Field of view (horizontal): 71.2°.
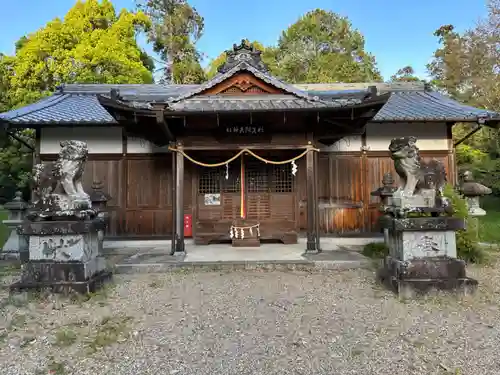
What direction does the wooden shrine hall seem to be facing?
toward the camera

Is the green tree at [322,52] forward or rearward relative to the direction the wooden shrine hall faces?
rearward

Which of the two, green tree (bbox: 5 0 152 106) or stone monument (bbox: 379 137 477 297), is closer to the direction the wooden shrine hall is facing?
the stone monument

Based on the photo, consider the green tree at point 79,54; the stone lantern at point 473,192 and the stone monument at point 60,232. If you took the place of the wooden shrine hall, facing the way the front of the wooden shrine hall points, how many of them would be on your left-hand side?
1

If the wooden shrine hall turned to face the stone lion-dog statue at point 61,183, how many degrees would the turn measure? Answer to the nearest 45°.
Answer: approximately 45° to its right

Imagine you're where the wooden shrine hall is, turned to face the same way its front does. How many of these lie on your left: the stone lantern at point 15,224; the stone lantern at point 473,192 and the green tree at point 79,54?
1

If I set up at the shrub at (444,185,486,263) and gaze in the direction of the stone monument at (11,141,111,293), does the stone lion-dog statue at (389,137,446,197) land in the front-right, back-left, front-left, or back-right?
front-left

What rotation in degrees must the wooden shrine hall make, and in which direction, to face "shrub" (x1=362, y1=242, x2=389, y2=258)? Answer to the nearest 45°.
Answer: approximately 90° to its left

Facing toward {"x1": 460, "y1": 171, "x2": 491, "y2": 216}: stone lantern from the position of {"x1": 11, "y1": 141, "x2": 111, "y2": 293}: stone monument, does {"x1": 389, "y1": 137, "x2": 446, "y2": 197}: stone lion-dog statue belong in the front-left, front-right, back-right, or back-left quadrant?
front-right

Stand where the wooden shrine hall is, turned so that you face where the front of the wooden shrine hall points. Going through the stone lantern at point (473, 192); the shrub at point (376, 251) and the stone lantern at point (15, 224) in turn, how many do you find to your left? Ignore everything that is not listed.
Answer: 2

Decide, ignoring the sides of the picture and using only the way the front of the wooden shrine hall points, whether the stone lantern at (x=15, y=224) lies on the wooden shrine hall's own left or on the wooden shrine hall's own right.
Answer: on the wooden shrine hall's own right

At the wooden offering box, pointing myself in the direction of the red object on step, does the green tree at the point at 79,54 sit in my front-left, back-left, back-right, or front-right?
front-right

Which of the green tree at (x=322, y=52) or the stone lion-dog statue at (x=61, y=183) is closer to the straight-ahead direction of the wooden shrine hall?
the stone lion-dog statue

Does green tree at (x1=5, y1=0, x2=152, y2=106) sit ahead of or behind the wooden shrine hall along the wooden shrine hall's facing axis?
behind

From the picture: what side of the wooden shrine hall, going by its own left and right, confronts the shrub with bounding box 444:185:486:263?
left

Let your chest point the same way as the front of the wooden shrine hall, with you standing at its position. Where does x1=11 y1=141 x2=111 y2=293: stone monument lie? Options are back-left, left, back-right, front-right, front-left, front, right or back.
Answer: front-right

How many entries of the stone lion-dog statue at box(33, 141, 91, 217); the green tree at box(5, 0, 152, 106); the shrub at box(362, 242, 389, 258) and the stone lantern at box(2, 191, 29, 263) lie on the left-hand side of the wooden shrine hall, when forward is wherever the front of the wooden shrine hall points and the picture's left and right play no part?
1

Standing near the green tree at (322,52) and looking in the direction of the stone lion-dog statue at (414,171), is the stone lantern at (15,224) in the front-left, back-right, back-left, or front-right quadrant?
front-right

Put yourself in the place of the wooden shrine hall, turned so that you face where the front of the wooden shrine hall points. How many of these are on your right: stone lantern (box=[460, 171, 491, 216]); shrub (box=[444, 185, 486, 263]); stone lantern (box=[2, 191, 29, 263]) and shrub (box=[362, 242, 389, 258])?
1
